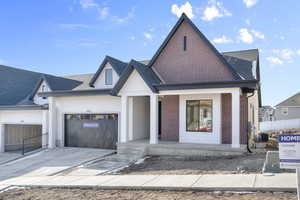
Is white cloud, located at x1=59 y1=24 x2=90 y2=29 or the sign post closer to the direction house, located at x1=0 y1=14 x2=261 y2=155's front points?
the sign post

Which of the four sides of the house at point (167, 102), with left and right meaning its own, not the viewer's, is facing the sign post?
front

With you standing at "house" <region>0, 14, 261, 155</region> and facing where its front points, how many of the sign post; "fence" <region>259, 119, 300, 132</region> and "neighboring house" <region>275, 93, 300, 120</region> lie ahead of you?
1

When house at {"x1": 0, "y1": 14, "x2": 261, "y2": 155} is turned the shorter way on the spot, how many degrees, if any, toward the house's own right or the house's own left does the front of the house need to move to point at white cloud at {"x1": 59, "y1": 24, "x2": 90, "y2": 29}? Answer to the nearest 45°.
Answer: approximately 135° to the house's own right

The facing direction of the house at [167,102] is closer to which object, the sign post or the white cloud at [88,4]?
the sign post

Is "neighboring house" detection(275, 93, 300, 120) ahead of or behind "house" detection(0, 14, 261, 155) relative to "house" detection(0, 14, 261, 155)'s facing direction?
behind

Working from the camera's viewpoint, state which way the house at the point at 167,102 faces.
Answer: facing the viewer
